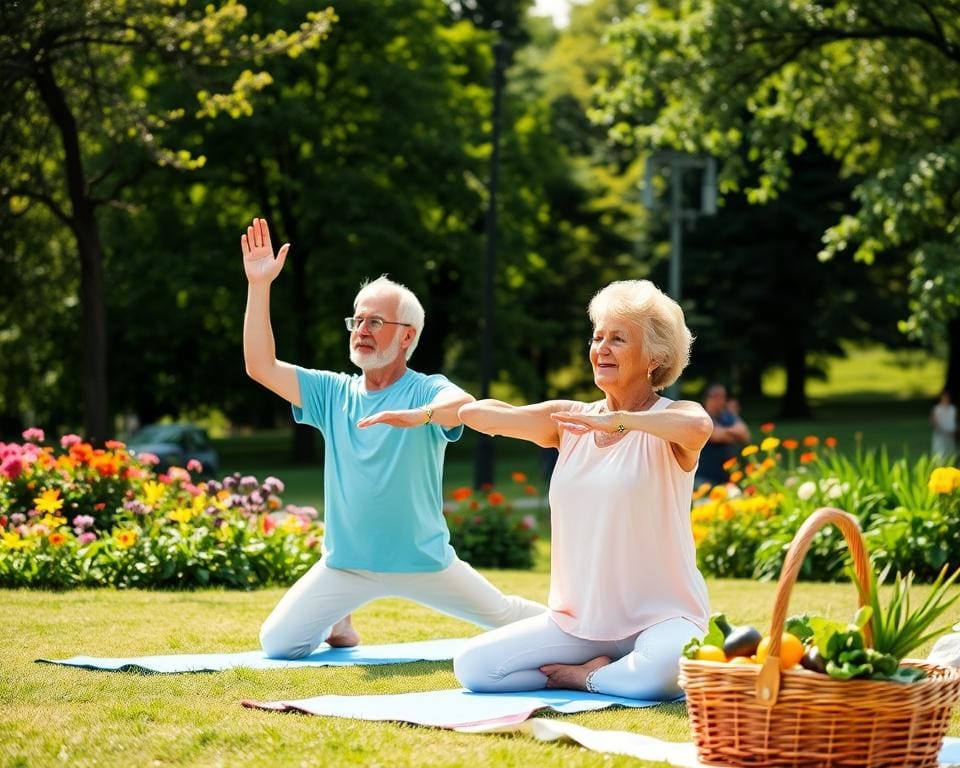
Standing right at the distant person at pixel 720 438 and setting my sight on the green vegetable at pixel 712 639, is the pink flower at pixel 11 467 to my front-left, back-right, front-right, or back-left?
front-right

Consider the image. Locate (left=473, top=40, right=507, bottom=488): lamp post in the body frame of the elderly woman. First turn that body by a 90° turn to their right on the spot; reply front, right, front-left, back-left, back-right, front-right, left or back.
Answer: front-right

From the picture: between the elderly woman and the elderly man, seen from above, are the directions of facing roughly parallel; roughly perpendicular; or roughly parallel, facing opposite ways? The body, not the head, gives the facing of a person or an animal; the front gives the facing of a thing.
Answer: roughly parallel

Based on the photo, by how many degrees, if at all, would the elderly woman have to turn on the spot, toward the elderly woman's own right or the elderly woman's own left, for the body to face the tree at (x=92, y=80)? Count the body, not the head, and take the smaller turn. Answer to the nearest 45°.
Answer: approximately 90° to the elderly woman's own right

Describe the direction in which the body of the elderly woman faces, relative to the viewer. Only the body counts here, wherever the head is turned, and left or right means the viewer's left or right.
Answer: facing the viewer and to the left of the viewer

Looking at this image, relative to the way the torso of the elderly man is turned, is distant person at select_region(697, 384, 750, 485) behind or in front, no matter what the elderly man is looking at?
behind

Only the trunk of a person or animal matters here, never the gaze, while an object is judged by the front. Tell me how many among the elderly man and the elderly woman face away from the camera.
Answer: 0

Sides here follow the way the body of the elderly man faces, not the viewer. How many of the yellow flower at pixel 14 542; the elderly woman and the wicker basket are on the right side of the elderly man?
1

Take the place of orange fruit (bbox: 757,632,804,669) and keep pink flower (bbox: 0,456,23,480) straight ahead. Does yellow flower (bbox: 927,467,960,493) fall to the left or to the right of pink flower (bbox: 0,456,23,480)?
right

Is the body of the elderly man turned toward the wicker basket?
no

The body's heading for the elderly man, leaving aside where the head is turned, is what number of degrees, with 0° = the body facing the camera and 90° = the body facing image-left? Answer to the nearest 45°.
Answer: approximately 45°

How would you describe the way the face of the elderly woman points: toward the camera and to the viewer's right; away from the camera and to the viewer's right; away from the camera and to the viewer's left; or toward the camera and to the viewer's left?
toward the camera and to the viewer's left

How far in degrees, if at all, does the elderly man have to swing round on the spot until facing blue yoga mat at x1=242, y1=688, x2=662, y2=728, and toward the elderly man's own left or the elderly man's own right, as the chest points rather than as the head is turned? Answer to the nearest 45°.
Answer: approximately 45° to the elderly man's own left

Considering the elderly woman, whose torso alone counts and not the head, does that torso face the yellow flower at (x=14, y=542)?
no

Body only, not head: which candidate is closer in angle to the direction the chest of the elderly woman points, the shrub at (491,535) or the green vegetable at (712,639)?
the green vegetable

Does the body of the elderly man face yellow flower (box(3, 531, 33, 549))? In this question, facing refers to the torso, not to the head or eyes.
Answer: no

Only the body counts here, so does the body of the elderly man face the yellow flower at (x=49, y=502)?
no

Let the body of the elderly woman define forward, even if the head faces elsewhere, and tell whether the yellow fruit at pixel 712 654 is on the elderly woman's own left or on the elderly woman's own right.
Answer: on the elderly woman's own left
